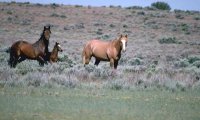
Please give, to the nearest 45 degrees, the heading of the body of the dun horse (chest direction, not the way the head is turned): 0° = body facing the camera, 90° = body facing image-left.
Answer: approximately 270°

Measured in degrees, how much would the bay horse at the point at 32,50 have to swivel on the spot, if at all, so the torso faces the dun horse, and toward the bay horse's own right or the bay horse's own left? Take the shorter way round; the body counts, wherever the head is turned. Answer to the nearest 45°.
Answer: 0° — it already faces it

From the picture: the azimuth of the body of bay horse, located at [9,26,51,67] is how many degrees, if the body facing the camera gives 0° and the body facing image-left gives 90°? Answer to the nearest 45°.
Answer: approximately 270°

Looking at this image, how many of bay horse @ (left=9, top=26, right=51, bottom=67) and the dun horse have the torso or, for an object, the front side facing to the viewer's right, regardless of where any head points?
2

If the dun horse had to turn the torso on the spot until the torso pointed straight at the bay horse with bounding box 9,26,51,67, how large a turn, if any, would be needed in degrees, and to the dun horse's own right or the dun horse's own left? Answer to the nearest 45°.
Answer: approximately 180°
